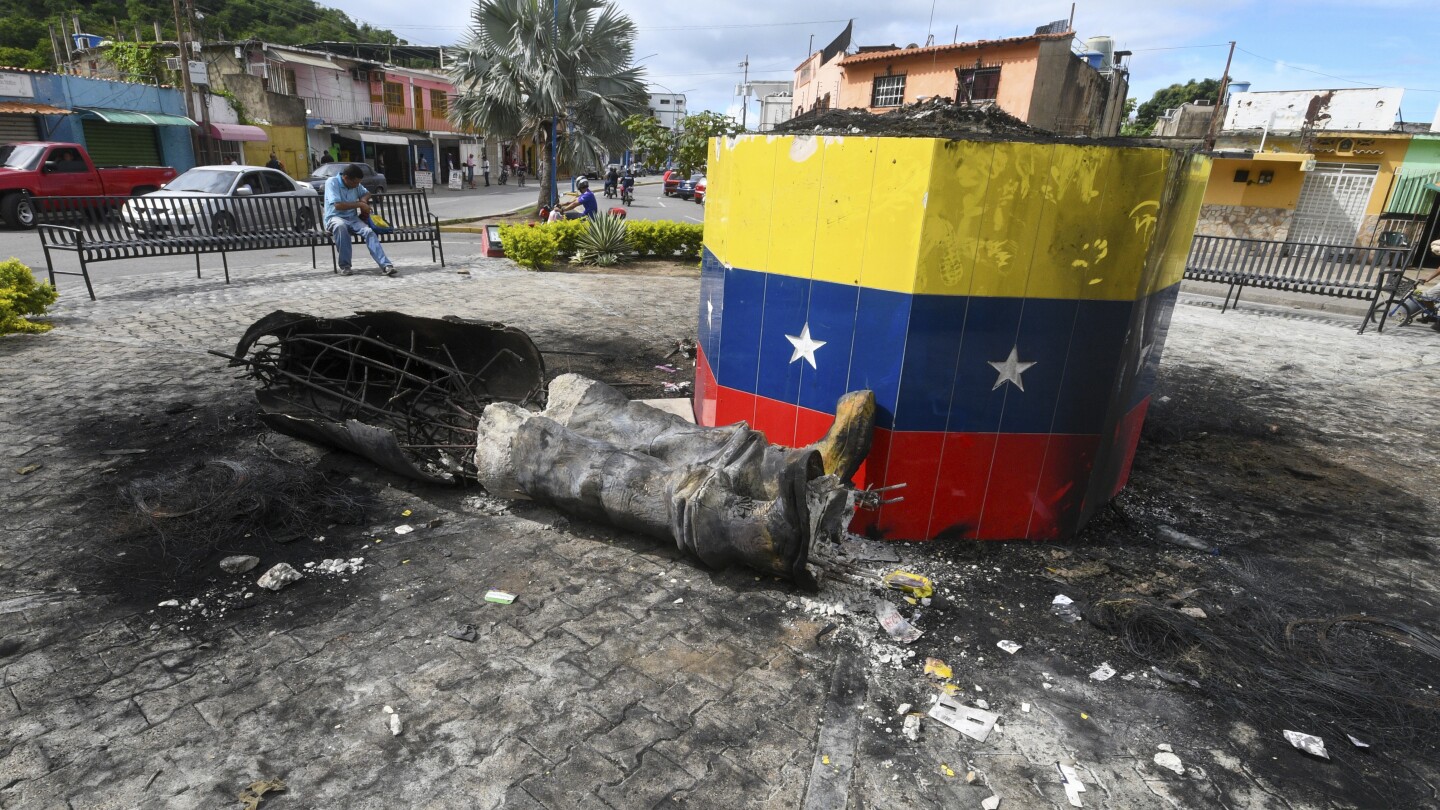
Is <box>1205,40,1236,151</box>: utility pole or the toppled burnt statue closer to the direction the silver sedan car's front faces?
the toppled burnt statue

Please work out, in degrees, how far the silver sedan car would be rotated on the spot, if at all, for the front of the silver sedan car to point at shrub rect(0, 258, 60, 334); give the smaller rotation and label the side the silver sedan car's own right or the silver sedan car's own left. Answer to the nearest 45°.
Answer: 0° — it already faces it

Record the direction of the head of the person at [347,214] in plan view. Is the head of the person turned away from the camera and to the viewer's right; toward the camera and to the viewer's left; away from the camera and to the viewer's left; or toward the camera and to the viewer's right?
toward the camera and to the viewer's right

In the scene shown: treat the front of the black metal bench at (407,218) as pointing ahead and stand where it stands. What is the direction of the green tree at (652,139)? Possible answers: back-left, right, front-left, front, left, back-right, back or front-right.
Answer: back-left

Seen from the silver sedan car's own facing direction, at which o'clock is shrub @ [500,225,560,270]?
The shrub is roughly at 8 o'clock from the silver sedan car.

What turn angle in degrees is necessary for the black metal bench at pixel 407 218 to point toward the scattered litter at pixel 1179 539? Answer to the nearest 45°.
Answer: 0° — it already faces it
